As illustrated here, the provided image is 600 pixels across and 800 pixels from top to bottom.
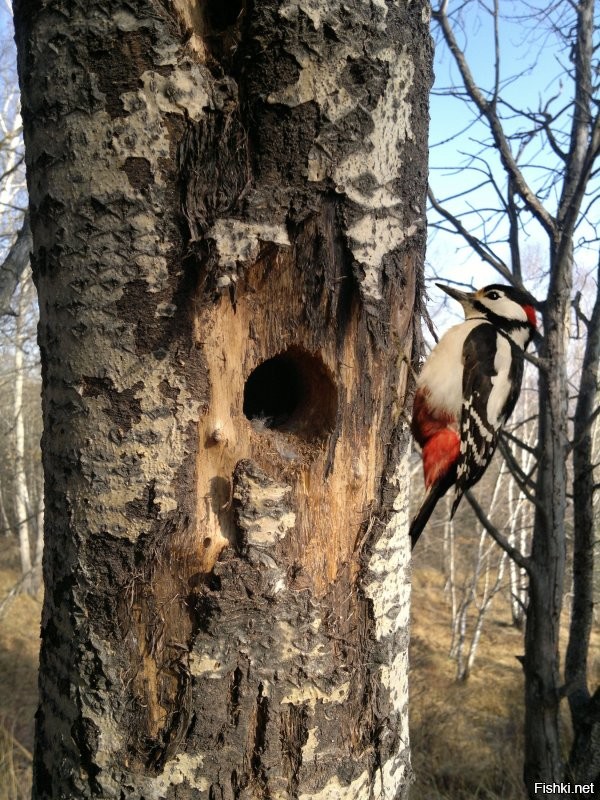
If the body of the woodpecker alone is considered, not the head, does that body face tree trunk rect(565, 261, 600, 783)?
no

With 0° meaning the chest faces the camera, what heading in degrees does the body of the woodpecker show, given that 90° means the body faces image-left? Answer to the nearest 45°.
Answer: approximately 90°
